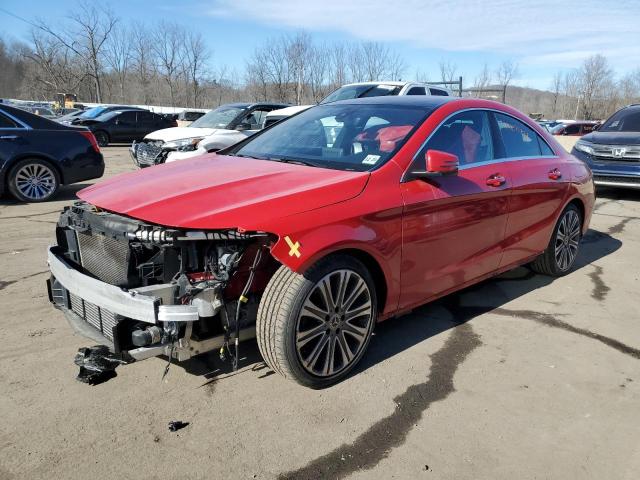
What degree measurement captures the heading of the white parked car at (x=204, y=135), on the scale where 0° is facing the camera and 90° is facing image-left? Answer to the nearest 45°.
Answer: approximately 45°

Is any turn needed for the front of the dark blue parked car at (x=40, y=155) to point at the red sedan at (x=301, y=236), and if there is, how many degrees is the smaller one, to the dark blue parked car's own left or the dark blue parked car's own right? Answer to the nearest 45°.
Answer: approximately 90° to the dark blue parked car's own left

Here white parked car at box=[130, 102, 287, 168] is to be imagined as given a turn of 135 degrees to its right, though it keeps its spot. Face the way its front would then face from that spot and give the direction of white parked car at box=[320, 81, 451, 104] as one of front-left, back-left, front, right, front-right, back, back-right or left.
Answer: right

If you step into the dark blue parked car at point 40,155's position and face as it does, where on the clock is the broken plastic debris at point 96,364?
The broken plastic debris is roughly at 9 o'clock from the dark blue parked car.

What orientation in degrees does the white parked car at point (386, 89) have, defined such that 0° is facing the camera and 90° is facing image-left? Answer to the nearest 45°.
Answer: approximately 45°

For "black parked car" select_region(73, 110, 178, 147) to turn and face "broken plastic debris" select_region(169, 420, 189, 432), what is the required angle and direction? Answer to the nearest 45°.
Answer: approximately 45° to its left

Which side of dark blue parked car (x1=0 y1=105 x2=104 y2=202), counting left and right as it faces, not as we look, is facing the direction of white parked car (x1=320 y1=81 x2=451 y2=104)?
back

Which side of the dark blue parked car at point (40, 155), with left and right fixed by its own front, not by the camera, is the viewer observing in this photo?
left
